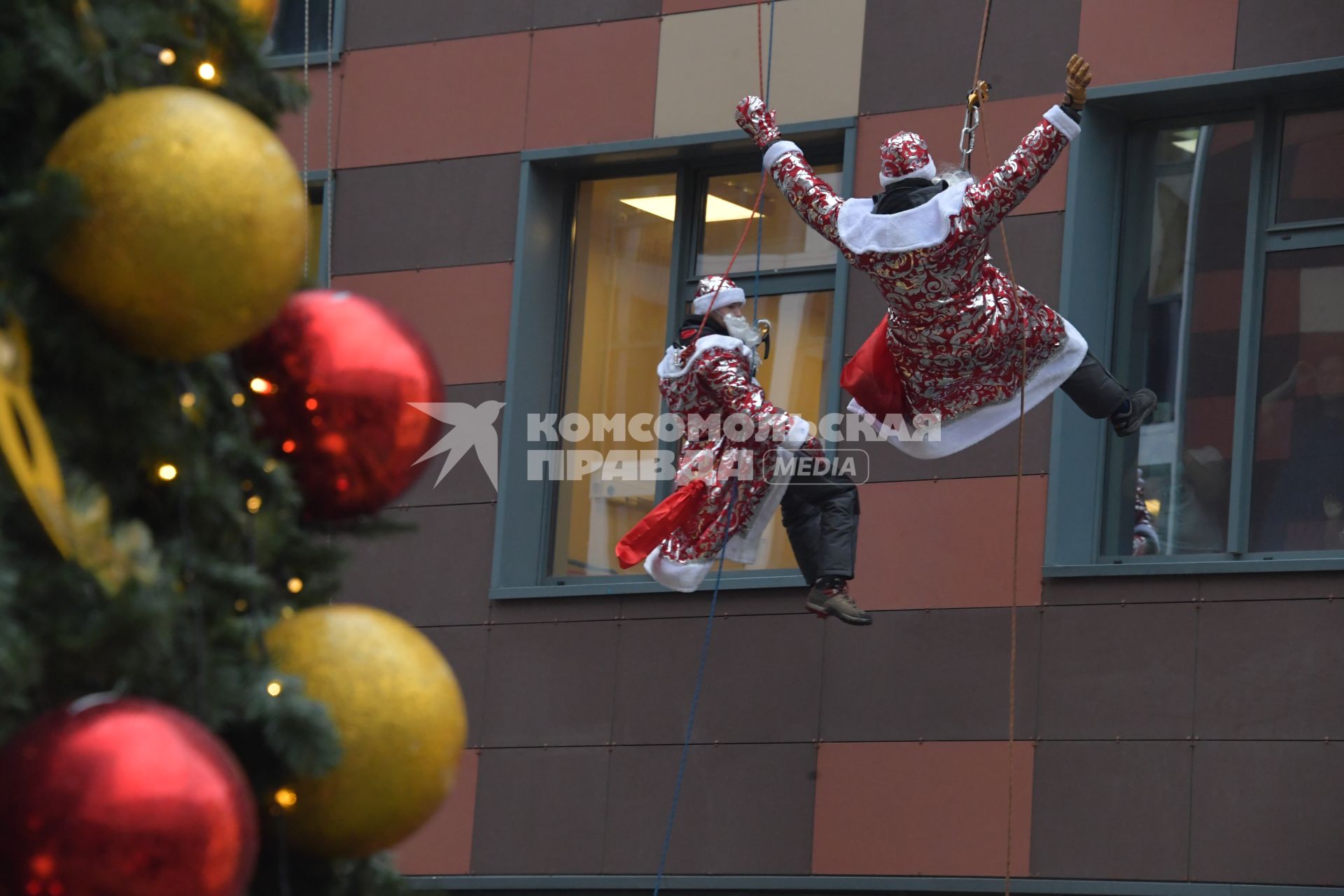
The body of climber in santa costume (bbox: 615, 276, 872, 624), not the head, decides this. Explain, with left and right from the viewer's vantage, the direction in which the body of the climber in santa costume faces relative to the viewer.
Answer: facing to the right of the viewer

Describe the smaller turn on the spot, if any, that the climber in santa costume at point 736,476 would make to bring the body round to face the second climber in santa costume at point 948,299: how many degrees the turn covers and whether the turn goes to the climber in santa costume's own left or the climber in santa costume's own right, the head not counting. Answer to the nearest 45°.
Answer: approximately 45° to the climber in santa costume's own right

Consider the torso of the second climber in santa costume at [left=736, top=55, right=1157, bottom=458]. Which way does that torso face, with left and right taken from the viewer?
facing away from the viewer

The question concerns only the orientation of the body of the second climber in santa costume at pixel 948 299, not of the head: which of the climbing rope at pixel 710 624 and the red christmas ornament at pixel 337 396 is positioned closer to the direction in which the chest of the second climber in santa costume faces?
the climbing rope

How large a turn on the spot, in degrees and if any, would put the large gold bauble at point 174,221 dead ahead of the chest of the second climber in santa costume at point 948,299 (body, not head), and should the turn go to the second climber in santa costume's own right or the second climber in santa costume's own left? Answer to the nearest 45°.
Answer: approximately 180°

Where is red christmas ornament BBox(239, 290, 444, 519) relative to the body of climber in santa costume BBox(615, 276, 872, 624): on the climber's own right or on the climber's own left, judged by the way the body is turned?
on the climber's own right

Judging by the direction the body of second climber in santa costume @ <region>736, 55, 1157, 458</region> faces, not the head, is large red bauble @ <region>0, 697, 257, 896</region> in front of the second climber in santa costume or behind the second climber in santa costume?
behind

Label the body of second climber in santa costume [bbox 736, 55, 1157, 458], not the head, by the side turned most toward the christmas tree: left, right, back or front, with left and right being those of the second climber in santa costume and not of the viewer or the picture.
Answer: back

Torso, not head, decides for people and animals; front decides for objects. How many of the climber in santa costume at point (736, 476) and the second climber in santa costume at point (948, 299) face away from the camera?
1
